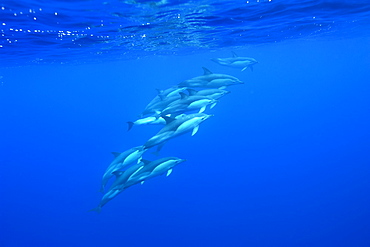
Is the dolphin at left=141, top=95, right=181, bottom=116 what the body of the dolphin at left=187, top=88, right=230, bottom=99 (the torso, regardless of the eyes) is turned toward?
no

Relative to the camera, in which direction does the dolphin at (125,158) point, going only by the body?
to the viewer's right

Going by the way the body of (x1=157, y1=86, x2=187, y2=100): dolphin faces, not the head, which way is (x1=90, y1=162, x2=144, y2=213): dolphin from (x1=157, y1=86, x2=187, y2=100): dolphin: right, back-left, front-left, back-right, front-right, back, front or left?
back-right

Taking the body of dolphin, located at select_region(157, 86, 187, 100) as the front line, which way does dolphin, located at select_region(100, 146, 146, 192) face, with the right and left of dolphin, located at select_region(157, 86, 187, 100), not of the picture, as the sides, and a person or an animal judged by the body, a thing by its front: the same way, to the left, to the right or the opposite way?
the same way

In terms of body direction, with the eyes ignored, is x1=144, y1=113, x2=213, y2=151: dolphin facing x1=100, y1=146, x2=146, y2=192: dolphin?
no

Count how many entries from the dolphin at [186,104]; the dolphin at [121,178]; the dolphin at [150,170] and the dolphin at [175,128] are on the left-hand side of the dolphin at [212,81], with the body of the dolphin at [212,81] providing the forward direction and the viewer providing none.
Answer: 0

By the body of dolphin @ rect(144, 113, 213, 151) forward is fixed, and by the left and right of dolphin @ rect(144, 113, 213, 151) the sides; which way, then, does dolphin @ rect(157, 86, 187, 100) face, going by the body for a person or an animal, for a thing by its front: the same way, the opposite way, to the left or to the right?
the same way

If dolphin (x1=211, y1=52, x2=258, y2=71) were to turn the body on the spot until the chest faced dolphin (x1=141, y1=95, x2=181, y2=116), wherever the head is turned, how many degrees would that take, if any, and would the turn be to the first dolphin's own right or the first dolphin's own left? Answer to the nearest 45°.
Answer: approximately 135° to the first dolphin's own right

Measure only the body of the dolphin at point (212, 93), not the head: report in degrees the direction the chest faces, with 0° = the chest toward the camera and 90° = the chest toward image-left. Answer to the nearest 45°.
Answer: approximately 270°

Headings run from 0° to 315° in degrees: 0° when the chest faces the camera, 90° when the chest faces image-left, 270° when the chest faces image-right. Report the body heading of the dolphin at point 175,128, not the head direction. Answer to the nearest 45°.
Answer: approximately 270°

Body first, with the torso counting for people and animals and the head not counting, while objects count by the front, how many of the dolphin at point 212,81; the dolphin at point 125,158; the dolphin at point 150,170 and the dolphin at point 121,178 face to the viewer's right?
4

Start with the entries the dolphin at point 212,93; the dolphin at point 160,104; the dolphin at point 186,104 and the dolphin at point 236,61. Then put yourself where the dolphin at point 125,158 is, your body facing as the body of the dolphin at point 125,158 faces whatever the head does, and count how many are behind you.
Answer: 0

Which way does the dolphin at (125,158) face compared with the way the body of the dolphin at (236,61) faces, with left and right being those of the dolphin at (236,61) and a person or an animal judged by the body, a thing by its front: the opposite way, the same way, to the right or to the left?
the same way

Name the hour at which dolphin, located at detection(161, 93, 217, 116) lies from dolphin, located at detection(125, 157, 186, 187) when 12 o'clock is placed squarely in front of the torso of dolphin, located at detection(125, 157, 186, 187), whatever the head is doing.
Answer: dolphin, located at detection(161, 93, 217, 116) is roughly at 11 o'clock from dolphin, located at detection(125, 157, 186, 187).

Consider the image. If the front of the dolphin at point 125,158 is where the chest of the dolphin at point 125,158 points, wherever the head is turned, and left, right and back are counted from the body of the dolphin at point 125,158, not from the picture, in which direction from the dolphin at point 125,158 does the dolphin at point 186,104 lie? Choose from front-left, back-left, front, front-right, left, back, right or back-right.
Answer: front

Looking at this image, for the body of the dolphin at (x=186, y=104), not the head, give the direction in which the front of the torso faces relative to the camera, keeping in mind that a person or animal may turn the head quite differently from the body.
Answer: to the viewer's right

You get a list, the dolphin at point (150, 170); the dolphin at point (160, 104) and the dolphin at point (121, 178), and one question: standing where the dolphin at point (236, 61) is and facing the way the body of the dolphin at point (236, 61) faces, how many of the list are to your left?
0

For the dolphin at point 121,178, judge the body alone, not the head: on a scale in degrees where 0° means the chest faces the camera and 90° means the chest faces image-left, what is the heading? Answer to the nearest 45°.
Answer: approximately 270°

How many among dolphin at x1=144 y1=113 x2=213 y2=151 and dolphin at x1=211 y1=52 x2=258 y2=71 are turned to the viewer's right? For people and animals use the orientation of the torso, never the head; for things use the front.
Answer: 2
